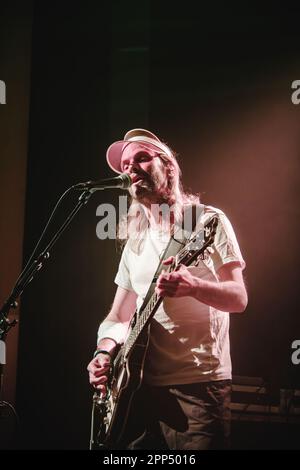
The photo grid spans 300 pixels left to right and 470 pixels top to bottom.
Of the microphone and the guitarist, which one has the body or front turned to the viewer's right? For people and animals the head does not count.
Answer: the microphone

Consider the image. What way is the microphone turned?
to the viewer's right

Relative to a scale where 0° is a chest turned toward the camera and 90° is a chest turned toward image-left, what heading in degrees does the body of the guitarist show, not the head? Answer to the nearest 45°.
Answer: approximately 45°

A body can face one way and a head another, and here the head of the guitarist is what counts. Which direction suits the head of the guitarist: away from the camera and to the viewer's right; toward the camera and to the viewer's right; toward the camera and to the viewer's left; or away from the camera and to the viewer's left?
toward the camera and to the viewer's left

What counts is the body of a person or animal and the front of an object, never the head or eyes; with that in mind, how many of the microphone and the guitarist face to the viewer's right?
1
